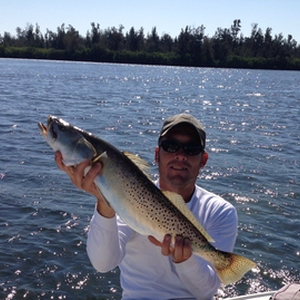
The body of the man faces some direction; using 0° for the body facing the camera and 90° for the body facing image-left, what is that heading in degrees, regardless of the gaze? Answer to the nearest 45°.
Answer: approximately 0°
